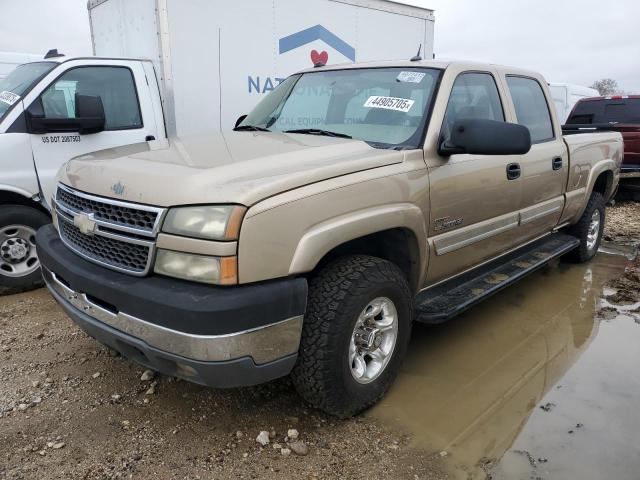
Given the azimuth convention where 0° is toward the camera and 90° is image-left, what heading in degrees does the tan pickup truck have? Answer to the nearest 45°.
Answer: approximately 45°

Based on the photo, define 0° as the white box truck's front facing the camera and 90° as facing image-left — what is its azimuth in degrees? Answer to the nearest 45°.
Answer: approximately 45°

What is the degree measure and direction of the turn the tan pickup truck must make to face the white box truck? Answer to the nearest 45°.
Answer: approximately 90° to its right
